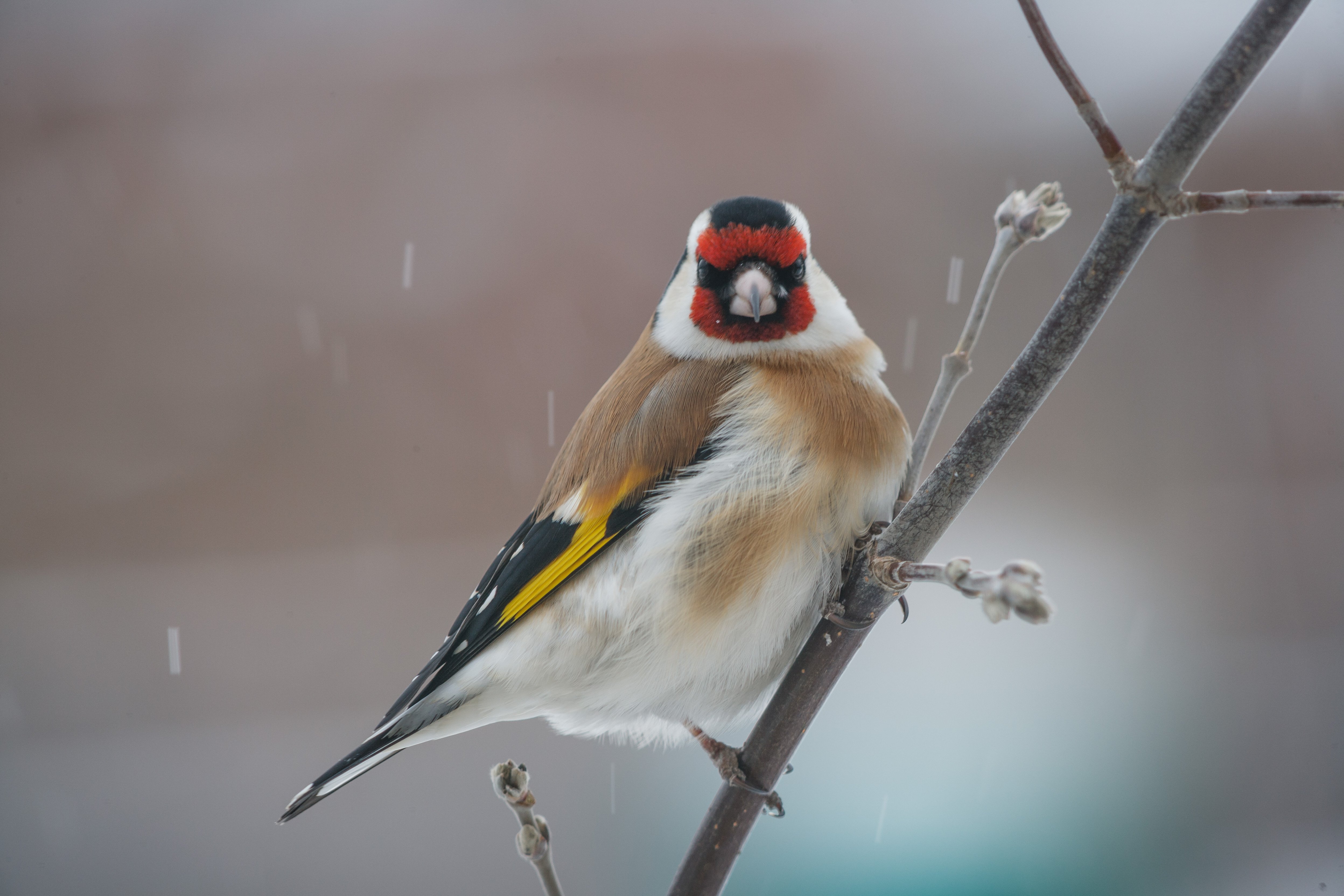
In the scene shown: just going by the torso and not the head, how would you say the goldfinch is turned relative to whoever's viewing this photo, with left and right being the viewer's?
facing the viewer and to the right of the viewer
